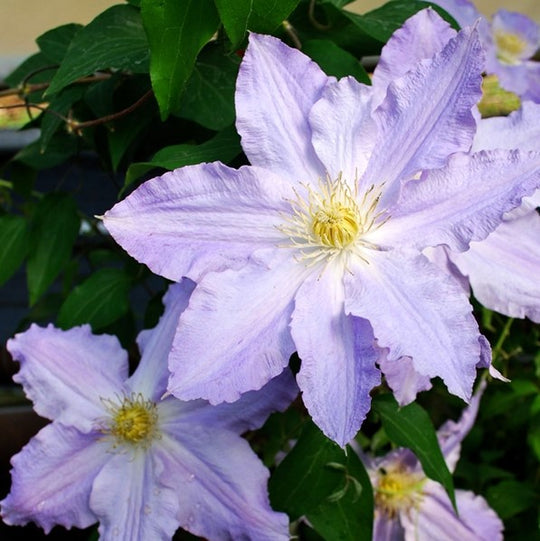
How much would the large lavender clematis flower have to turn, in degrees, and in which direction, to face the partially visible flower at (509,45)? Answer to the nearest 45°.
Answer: approximately 135° to its left

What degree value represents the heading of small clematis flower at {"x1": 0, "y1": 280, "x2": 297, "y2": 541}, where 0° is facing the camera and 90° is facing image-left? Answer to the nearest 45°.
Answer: approximately 0°

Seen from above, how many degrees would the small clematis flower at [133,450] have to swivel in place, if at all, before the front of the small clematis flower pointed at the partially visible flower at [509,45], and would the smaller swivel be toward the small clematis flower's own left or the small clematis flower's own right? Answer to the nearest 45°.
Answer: approximately 135° to the small clematis flower's own left

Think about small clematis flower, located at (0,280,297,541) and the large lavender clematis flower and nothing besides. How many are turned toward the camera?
2
